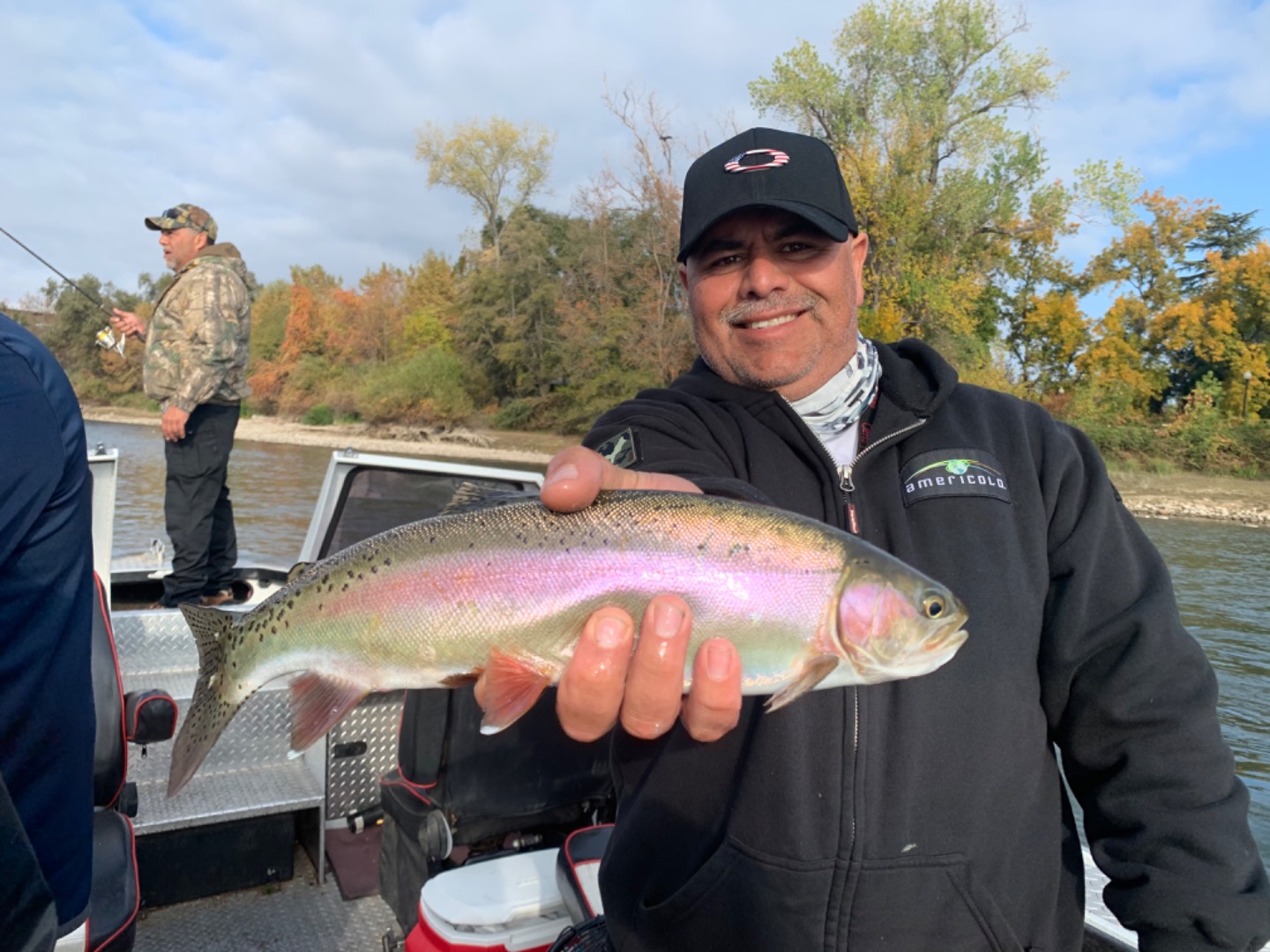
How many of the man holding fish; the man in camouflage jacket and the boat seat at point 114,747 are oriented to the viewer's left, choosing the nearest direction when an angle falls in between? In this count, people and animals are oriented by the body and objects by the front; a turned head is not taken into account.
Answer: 1

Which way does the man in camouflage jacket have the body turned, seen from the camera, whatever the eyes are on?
to the viewer's left

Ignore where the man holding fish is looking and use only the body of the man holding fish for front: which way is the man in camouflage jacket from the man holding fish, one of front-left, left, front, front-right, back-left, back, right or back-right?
back-right

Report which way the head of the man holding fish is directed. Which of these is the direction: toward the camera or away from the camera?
toward the camera

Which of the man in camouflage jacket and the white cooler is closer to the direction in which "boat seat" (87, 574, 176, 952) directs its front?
the white cooler

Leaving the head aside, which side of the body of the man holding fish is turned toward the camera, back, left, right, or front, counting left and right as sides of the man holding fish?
front

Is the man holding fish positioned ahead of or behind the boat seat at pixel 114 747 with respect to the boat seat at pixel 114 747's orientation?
ahead

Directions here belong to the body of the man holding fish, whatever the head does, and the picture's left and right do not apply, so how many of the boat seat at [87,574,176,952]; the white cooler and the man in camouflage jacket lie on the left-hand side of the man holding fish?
0

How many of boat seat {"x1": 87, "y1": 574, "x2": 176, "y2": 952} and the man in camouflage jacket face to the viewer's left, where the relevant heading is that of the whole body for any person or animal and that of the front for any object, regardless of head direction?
1

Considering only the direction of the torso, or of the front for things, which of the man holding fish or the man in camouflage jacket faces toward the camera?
the man holding fish

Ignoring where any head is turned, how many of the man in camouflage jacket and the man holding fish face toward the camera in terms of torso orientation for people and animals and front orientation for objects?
1

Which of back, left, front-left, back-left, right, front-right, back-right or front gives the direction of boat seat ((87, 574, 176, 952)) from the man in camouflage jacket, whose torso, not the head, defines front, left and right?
left

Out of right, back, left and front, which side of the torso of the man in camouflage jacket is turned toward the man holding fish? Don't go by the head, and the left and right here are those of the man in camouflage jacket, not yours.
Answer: left
